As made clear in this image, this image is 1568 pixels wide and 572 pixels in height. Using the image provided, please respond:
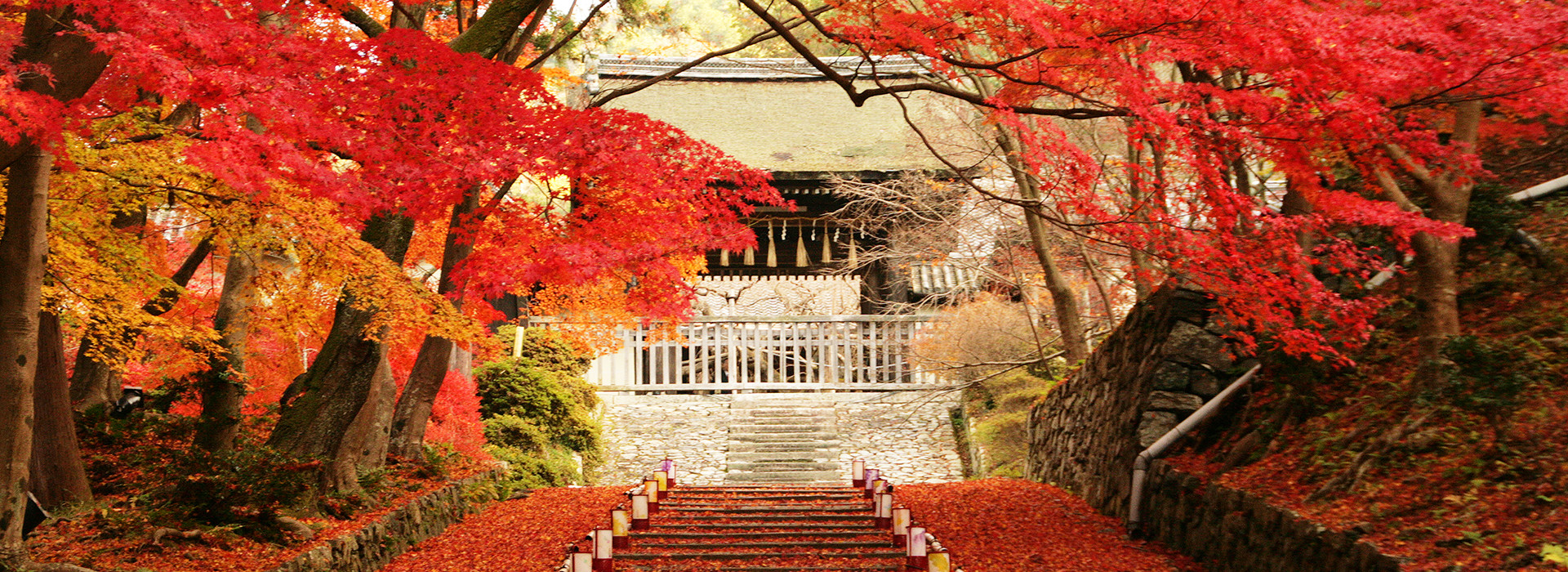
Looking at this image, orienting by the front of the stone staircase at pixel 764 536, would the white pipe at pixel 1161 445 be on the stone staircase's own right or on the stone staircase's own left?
on the stone staircase's own left

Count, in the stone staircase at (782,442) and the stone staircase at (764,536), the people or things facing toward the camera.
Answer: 2

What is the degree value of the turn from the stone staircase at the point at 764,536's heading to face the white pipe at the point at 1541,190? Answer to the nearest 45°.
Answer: approximately 90° to its left

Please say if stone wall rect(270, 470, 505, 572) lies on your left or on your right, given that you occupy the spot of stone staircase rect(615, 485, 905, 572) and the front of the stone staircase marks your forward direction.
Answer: on your right

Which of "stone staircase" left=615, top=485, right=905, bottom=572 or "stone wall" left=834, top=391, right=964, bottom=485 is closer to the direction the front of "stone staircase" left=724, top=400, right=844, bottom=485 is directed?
the stone staircase

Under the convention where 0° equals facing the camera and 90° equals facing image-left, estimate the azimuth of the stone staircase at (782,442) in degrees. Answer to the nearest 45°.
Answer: approximately 0°

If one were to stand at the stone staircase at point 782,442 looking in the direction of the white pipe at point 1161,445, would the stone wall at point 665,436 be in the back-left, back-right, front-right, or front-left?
back-right

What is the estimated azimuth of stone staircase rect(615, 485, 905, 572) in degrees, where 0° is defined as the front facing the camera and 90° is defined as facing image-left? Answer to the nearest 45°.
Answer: approximately 0°

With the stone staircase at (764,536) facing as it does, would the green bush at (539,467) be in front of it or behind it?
behind
